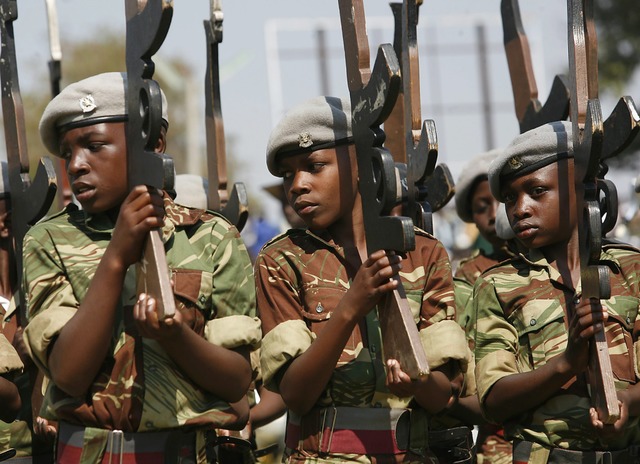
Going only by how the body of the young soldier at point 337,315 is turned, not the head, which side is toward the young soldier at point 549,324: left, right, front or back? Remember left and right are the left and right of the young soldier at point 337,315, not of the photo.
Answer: left

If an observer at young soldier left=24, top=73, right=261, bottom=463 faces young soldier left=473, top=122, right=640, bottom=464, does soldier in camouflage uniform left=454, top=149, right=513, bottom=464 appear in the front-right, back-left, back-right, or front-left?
front-left

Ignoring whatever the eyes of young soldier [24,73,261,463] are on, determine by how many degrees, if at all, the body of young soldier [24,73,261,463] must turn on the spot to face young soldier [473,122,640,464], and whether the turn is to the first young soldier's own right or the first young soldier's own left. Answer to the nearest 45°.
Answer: approximately 90° to the first young soldier's own left

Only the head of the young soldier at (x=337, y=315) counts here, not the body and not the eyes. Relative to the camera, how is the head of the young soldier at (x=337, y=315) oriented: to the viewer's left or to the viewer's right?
to the viewer's left

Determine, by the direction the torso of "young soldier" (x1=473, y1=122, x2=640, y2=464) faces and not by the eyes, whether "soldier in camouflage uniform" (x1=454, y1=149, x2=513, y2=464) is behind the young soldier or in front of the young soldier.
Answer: behind

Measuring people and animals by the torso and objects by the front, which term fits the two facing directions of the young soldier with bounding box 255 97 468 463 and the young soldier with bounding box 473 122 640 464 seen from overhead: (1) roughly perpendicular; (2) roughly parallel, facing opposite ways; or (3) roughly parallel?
roughly parallel

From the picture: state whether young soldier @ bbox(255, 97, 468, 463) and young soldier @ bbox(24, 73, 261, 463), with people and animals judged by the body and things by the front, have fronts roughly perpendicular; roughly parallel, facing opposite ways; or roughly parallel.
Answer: roughly parallel

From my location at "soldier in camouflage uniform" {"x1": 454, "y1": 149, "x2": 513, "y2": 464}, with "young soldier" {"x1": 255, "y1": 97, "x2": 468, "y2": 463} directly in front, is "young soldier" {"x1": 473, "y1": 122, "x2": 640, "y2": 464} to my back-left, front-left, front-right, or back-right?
front-left

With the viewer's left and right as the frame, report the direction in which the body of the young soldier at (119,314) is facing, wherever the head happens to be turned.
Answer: facing the viewer

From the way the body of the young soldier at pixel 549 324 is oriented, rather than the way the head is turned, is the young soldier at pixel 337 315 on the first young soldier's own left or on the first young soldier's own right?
on the first young soldier's own right

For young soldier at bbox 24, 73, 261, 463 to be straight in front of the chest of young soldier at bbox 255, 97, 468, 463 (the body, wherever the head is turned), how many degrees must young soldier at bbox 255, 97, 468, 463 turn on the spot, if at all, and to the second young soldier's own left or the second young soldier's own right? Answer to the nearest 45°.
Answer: approximately 90° to the second young soldier's own right

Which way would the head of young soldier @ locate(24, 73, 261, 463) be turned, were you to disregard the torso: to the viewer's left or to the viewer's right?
to the viewer's left

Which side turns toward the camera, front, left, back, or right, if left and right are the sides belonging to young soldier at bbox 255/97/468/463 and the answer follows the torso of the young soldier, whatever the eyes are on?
front
